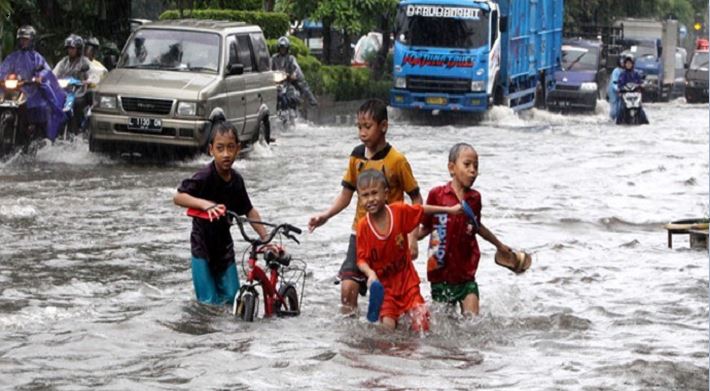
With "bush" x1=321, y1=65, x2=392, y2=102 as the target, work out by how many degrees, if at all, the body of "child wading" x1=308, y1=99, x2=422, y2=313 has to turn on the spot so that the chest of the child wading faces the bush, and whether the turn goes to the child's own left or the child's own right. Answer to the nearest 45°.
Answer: approximately 135° to the child's own right

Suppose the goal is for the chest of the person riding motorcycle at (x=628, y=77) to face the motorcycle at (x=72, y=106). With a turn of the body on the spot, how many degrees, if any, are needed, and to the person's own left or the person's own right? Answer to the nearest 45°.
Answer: approximately 45° to the person's own right

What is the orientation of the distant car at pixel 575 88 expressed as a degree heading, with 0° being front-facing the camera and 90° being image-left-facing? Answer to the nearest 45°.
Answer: approximately 45°

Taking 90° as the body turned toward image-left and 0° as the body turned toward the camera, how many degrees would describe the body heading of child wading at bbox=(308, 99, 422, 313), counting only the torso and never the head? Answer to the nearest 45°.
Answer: approximately 45°

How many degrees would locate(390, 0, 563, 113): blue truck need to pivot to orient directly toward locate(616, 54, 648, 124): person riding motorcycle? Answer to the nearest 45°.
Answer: approximately 135° to its left

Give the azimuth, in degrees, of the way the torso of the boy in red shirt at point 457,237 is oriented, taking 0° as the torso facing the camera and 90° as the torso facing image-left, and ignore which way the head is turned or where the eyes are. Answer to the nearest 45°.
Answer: approximately 315°
